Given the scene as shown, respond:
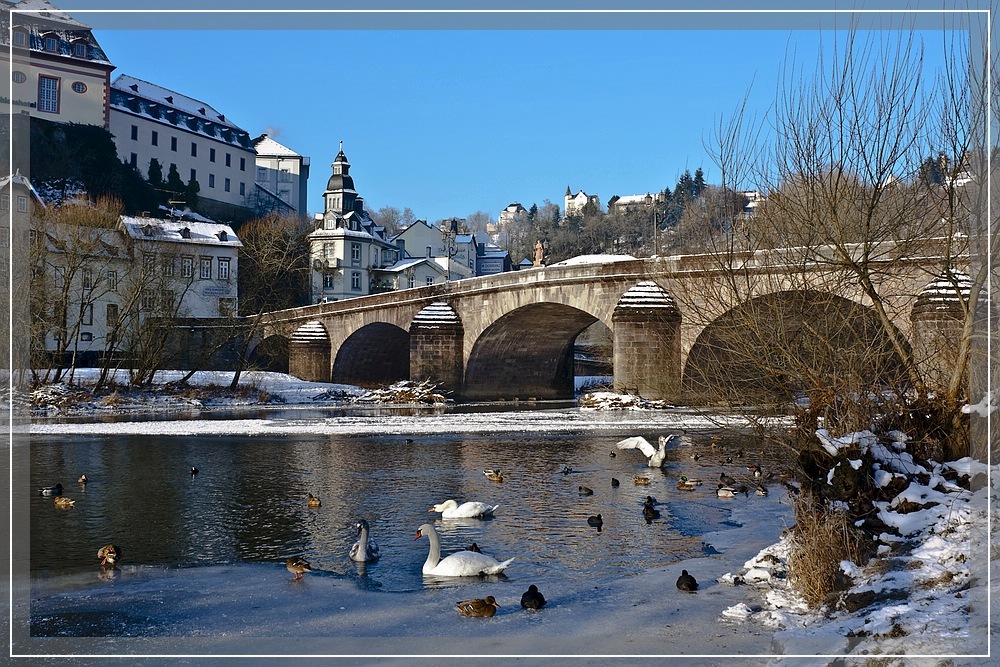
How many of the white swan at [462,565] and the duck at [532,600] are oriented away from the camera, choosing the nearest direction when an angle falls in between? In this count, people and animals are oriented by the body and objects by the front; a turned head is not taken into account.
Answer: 1

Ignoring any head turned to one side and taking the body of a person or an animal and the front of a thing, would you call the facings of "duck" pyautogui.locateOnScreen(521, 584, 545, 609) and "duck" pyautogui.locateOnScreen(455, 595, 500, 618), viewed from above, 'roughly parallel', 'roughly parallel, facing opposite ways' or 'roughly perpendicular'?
roughly perpendicular

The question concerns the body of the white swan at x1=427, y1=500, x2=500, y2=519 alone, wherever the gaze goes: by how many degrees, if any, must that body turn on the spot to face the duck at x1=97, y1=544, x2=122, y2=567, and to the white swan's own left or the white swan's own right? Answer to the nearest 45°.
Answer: approximately 45° to the white swan's own left

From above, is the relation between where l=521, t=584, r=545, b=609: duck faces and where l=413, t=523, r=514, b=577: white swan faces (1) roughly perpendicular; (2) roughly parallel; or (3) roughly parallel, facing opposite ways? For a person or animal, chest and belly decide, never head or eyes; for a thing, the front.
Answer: roughly perpendicular

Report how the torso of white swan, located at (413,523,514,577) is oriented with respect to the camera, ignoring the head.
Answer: to the viewer's left

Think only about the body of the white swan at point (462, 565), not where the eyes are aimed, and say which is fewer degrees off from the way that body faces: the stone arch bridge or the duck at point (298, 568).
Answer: the duck

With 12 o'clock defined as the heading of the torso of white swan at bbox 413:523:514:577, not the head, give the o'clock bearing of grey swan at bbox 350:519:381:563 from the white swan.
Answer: The grey swan is roughly at 1 o'clock from the white swan.

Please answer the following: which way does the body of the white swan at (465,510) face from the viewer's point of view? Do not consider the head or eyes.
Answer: to the viewer's left

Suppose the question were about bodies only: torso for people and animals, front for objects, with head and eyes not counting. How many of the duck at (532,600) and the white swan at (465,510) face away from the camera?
1

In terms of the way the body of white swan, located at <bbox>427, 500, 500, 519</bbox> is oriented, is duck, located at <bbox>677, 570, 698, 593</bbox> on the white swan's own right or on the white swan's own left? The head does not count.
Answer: on the white swan's own left

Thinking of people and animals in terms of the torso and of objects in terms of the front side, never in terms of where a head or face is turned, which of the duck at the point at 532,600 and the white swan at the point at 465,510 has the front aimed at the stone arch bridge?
the duck at the point at 532,600

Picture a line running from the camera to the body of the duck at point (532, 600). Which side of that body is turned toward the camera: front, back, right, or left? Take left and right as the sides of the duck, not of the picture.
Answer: back
